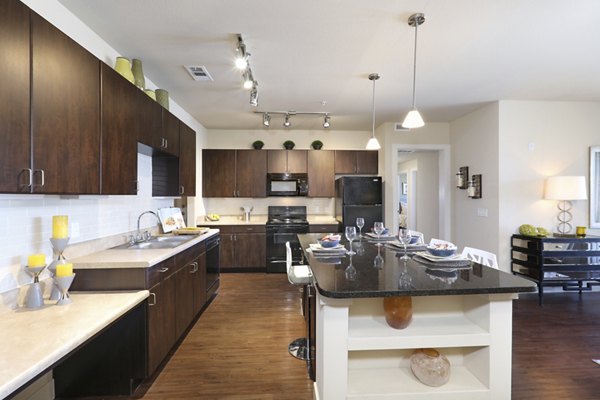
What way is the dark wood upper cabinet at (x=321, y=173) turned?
toward the camera

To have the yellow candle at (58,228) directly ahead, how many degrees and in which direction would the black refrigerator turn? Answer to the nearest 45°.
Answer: approximately 45° to its right

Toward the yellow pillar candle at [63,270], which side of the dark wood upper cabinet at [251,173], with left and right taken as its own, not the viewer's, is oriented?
front

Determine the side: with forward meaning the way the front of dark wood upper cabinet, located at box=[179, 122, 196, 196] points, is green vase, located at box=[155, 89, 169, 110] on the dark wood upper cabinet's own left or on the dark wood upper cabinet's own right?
on the dark wood upper cabinet's own right

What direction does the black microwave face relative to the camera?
toward the camera

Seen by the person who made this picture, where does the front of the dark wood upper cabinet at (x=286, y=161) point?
facing the viewer

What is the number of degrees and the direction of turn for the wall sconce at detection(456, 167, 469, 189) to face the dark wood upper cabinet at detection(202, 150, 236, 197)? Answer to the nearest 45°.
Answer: approximately 45° to its right

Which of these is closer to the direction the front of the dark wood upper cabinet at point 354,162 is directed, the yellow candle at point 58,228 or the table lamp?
the yellow candle

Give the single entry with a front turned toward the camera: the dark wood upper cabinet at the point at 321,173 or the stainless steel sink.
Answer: the dark wood upper cabinet

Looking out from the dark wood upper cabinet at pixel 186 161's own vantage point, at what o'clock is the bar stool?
The bar stool is roughly at 2 o'clock from the dark wood upper cabinet.

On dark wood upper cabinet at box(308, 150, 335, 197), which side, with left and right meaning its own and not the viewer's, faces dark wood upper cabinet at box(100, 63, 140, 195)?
front

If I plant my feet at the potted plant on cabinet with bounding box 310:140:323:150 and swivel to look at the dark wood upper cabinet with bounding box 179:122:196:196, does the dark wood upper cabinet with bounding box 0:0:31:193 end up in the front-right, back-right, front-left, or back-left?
front-left

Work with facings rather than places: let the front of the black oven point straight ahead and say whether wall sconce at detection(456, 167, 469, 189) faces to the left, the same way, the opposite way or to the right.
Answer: to the right

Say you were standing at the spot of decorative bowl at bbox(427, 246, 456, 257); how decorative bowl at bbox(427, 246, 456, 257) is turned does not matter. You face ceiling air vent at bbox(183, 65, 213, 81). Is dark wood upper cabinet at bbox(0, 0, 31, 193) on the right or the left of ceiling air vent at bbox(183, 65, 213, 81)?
left

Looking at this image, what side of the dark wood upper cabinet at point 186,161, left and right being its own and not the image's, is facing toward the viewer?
right

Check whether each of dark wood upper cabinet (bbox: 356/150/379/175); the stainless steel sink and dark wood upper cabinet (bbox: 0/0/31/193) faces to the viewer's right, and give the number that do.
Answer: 2

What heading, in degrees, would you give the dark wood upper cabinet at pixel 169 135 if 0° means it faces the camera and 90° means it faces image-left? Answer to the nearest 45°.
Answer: approximately 315°
